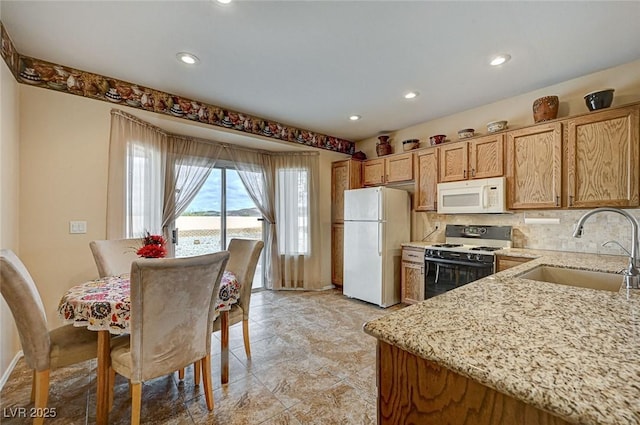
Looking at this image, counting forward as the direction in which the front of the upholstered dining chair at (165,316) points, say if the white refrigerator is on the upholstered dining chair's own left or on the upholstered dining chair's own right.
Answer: on the upholstered dining chair's own right

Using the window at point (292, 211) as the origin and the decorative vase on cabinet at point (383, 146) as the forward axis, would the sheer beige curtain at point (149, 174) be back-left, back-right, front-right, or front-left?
back-right

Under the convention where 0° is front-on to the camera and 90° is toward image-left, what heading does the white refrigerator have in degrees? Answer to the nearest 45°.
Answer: approximately 45°

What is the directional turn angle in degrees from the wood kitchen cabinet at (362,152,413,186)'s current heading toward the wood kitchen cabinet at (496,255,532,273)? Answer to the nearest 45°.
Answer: approximately 90° to its left

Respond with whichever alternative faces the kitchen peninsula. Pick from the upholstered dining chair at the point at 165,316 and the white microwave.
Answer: the white microwave

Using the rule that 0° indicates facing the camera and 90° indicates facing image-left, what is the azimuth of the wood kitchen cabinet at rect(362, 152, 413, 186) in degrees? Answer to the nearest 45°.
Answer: approximately 45°

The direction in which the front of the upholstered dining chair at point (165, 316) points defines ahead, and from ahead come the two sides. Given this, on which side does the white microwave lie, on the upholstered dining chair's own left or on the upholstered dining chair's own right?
on the upholstered dining chair's own right

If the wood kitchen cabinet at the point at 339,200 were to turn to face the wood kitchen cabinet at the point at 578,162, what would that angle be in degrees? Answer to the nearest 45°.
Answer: approximately 90° to its left

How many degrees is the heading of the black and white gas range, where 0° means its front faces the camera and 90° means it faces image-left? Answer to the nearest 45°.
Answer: approximately 45°
